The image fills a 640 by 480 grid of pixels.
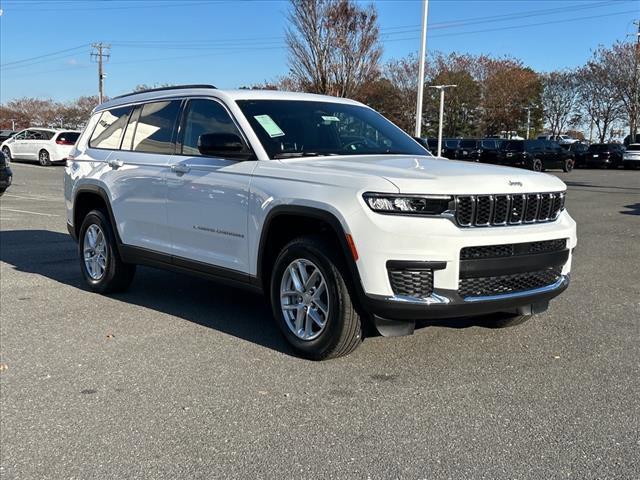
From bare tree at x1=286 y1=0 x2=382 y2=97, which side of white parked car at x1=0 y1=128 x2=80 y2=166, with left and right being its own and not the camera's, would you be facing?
back

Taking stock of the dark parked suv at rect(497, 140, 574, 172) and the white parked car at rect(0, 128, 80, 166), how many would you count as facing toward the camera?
0

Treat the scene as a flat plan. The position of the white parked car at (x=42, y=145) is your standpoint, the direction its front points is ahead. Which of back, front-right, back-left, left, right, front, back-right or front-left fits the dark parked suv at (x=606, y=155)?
back-right

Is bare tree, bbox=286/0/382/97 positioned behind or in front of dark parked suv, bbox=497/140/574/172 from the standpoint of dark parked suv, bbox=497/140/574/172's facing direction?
behind

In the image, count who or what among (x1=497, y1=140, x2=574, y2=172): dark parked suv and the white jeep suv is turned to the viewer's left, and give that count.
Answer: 0

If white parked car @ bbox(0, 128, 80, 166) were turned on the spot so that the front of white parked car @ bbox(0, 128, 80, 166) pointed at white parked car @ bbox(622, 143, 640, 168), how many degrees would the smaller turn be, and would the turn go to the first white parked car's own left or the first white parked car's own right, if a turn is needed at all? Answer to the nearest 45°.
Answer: approximately 135° to the first white parked car's own right

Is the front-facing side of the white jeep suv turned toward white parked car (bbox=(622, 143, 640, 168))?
no

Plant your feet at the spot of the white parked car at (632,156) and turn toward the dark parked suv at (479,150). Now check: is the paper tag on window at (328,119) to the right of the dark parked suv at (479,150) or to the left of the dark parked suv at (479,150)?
left

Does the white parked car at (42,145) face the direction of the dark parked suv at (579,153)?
no

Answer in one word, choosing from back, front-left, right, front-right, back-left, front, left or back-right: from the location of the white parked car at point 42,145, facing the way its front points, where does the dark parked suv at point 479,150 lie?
back-right

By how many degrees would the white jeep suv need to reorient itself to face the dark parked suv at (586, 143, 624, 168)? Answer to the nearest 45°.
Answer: approximately 90° to its left

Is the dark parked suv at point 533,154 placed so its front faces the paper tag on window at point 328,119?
no

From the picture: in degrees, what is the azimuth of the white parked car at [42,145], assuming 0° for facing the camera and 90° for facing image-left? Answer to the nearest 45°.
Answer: approximately 135°
